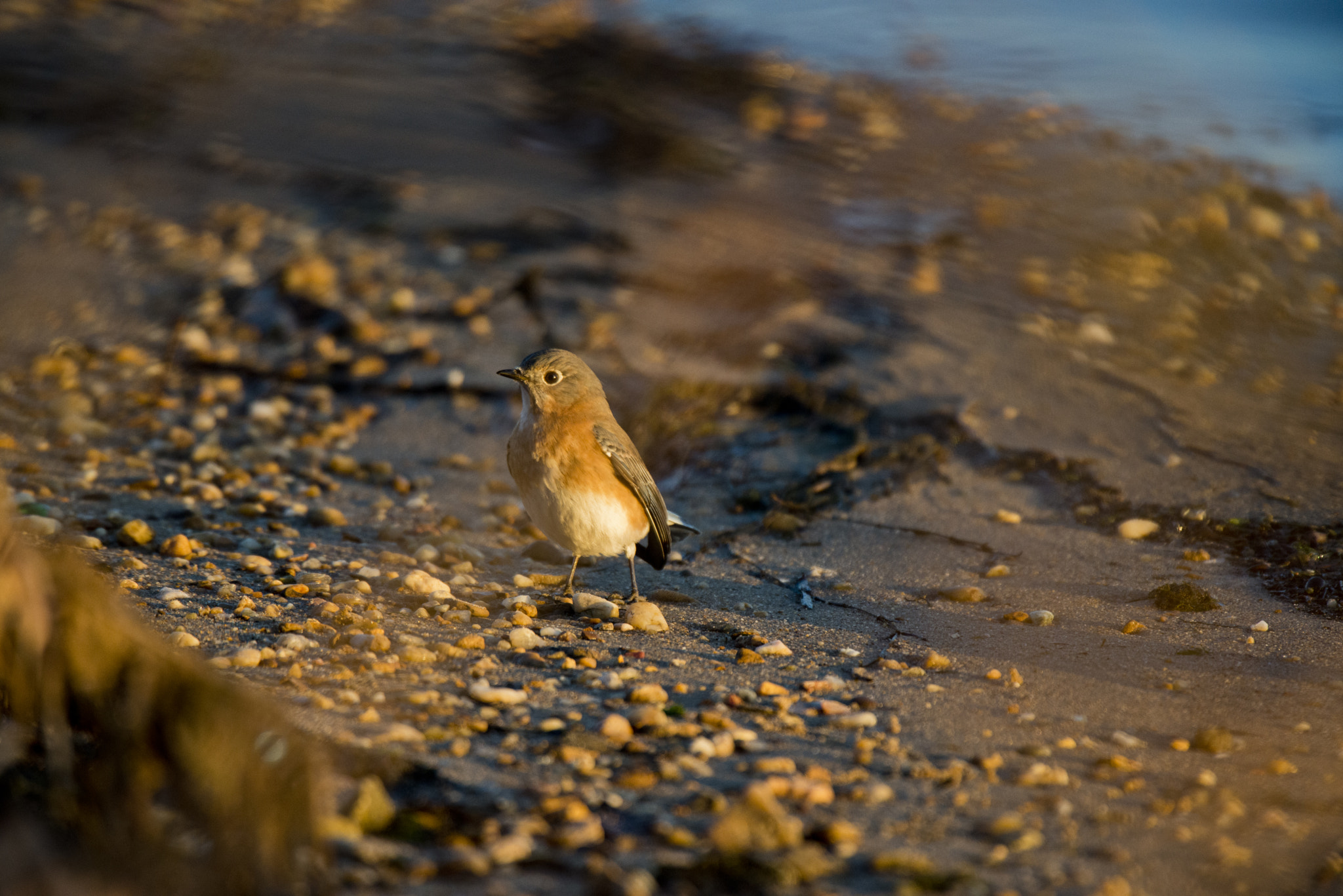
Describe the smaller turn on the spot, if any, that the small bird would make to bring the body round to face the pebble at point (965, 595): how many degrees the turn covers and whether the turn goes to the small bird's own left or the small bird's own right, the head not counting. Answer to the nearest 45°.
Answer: approximately 135° to the small bird's own left

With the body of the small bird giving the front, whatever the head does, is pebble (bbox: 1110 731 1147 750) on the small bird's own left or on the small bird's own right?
on the small bird's own left

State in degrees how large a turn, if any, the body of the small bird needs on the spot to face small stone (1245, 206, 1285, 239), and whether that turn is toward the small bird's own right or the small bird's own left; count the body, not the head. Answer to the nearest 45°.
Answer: approximately 180°

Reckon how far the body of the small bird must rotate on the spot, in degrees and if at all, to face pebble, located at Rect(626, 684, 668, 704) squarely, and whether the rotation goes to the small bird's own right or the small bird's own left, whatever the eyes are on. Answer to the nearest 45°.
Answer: approximately 45° to the small bird's own left

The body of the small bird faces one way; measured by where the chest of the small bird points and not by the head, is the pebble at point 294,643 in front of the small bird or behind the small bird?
in front

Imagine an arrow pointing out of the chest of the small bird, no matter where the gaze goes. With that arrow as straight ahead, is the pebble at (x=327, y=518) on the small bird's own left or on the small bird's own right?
on the small bird's own right

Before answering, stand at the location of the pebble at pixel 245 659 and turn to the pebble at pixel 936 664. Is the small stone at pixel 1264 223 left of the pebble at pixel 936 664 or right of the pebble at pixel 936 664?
left

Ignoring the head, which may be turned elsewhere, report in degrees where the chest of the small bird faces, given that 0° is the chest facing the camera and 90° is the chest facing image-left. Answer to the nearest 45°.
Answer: approximately 45°

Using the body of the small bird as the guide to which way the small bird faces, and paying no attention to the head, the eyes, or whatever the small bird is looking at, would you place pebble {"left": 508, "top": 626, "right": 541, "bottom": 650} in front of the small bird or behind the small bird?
in front
